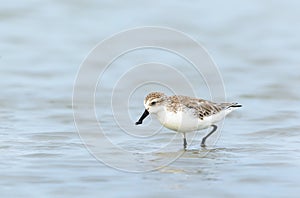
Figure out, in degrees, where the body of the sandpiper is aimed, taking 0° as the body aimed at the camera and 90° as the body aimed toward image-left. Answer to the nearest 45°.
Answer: approximately 90°
